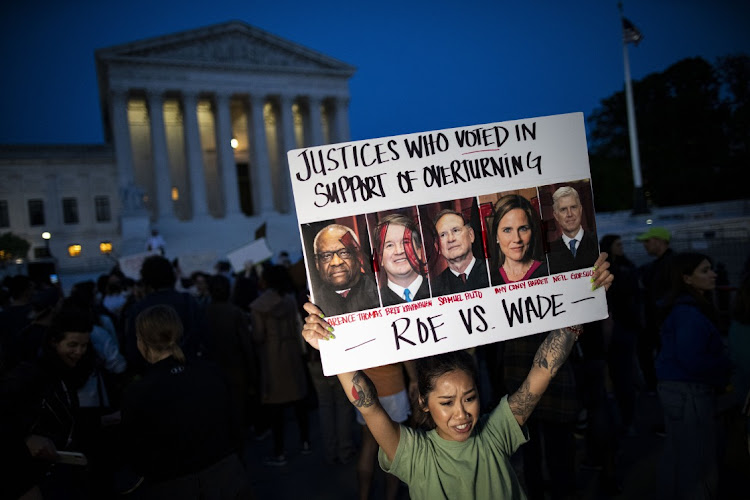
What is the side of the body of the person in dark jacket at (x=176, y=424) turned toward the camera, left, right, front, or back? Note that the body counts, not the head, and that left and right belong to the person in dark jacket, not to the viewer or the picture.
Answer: back

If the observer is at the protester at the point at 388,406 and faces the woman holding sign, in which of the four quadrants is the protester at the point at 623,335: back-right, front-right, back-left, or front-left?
back-left

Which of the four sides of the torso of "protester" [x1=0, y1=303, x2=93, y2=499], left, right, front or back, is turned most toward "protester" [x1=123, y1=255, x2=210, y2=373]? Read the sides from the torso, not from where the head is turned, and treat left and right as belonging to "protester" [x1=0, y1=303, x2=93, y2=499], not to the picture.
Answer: left

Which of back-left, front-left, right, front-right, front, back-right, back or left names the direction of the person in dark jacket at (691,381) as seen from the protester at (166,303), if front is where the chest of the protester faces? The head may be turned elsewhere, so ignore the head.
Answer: back-right

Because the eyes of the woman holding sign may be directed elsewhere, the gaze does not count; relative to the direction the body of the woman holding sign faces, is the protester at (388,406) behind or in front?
behind

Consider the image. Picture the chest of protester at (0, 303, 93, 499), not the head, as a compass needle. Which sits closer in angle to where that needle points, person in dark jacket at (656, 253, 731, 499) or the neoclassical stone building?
the person in dark jacket
